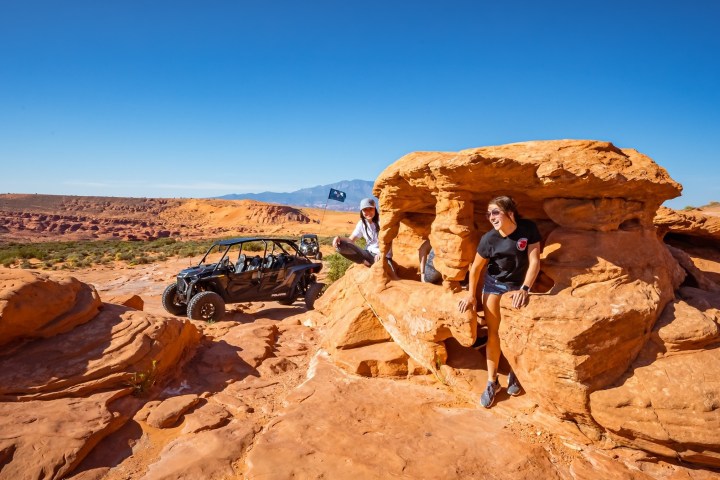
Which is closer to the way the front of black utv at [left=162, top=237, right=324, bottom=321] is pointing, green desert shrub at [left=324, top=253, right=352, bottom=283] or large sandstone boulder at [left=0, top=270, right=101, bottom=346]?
the large sandstone boulder

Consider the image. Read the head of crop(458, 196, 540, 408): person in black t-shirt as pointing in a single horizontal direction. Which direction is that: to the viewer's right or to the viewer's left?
to the viewer's left

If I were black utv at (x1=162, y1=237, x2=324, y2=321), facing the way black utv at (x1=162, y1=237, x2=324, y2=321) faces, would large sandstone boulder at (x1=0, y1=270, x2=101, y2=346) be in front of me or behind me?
in front

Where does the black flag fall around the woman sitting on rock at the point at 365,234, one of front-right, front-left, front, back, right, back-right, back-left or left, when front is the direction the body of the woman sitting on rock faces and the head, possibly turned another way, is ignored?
back-right

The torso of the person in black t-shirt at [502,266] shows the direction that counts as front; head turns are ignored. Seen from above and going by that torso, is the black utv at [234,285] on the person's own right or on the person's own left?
on the person's own right

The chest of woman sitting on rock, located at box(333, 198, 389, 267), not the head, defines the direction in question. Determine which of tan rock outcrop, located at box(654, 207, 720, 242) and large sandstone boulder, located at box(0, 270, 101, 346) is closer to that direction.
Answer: the large sandstone boulder

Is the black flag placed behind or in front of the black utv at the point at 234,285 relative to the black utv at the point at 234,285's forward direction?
behind

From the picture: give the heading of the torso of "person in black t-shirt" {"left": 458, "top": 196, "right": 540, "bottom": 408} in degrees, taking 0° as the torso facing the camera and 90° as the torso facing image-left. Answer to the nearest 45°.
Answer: approximately 0°

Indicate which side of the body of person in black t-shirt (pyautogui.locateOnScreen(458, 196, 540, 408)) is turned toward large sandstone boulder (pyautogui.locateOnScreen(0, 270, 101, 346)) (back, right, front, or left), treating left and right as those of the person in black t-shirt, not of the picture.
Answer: right
